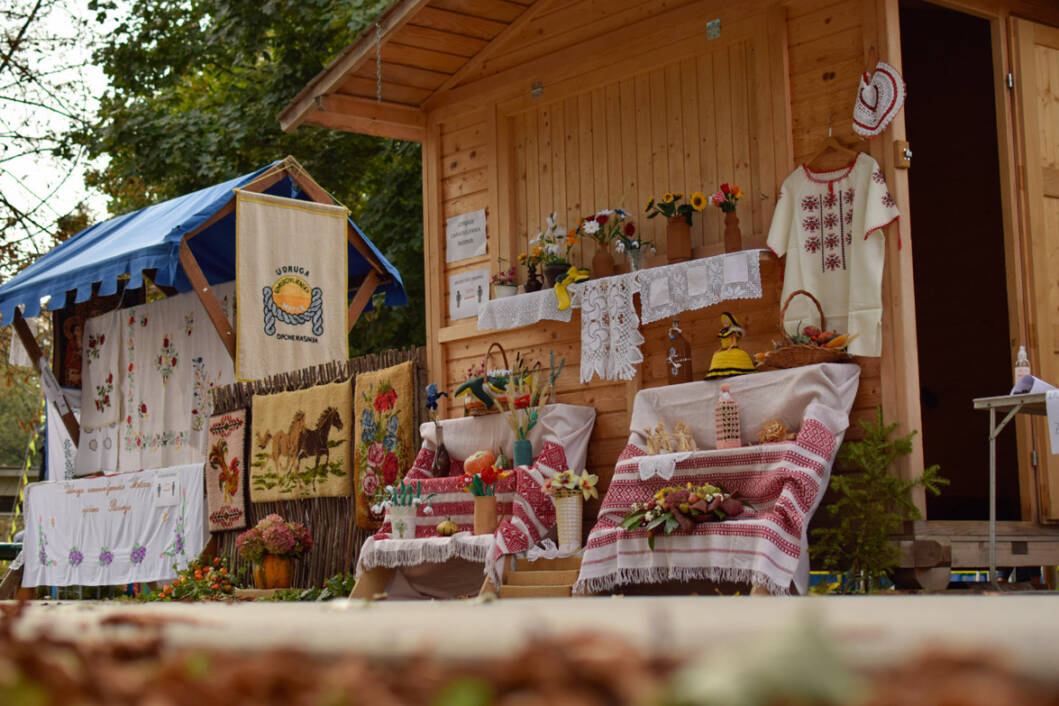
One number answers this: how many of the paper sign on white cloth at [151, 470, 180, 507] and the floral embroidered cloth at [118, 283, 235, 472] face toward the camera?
2

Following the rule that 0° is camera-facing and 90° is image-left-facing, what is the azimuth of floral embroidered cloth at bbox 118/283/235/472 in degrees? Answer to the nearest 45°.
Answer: approximately 0°

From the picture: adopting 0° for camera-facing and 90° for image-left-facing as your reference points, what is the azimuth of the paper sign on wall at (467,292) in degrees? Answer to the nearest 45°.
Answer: approximately 45°

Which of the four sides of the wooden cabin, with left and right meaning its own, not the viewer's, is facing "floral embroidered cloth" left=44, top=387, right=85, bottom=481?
right

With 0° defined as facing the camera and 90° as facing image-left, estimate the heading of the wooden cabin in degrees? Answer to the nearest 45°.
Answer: approximately 45°

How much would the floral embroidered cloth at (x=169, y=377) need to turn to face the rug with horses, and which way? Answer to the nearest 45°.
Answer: approximately 45° to its left
